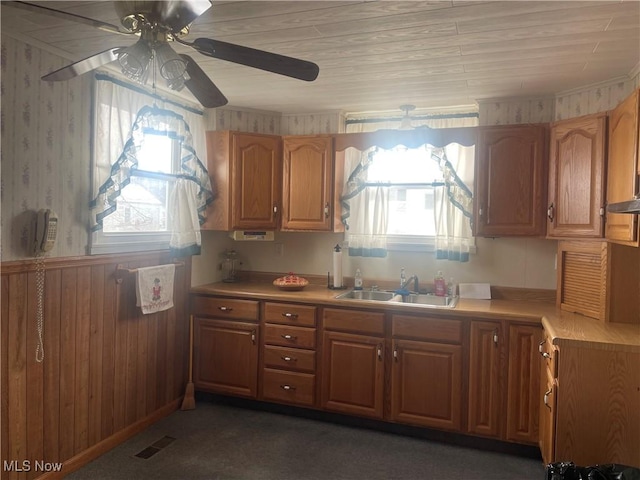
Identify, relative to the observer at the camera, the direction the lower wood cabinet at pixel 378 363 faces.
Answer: facing the viewer

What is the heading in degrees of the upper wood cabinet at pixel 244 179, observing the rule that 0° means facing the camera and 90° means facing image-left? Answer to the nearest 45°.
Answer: approximately 315°

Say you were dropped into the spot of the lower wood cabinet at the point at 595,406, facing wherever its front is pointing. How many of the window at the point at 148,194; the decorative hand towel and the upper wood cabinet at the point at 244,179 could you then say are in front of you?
3

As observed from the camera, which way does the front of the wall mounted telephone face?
facing the viewer and to the right of the viewer

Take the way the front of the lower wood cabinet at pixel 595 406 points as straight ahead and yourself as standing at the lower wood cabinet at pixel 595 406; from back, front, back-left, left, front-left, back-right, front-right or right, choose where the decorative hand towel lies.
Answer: front

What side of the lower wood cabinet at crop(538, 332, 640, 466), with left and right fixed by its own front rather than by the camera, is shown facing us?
left

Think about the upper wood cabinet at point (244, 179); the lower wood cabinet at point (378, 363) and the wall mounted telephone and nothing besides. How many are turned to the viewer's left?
0

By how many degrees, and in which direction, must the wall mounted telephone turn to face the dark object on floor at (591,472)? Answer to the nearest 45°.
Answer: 0° — it already faces it

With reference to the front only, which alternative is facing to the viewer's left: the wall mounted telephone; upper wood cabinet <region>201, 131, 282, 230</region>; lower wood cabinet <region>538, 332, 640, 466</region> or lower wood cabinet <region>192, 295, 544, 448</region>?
lower wood cabinet <region>538, 332, 640, 466</region>

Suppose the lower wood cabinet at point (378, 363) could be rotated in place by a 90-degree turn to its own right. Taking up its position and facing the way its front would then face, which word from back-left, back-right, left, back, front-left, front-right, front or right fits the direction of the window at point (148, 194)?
front

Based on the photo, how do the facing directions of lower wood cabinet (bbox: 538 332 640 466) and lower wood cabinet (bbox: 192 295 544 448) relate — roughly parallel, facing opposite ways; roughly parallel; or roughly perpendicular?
roughly perpendicular

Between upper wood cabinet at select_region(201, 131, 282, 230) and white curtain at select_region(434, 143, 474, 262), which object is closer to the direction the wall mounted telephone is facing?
the white curtain

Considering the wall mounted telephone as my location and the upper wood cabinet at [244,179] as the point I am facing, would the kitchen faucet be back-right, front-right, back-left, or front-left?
front-right

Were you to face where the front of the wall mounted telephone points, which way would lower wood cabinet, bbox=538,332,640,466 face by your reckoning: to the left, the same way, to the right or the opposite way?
the opposite way
